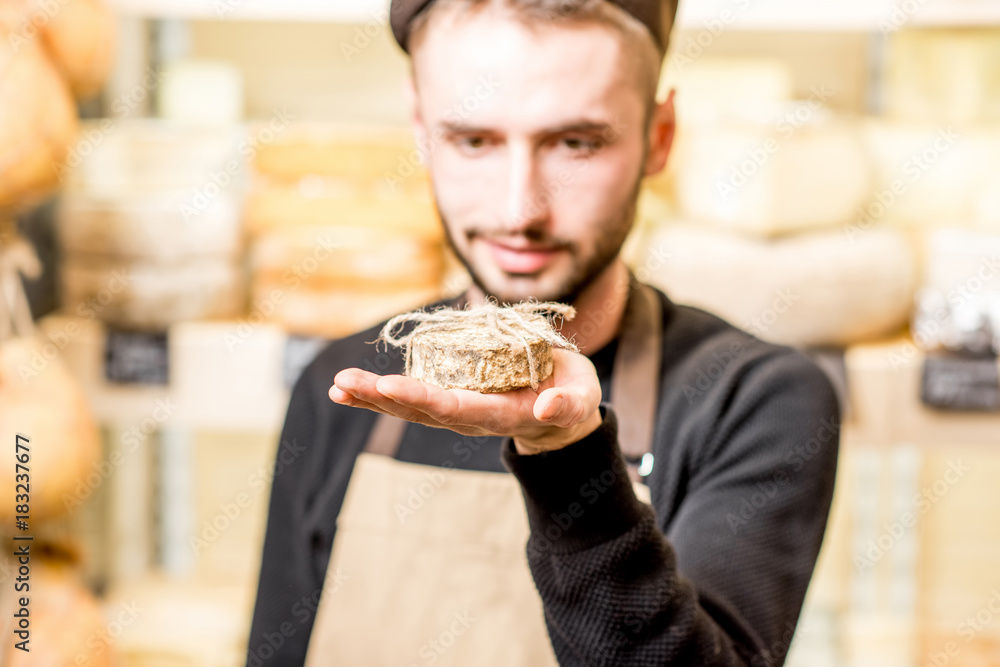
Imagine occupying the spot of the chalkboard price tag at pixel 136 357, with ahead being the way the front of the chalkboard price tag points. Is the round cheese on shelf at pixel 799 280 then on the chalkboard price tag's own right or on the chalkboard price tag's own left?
on the chalkboard price tag's own left

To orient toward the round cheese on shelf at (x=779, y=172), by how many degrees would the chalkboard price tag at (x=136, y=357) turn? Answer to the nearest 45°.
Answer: approximately 90° to its left

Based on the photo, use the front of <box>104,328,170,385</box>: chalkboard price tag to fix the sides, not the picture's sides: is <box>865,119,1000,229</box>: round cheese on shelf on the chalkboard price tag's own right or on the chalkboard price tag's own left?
on the chalkboard price tag's own left

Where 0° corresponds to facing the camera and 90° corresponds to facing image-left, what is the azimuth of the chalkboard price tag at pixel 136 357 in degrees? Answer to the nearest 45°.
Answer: approximately 0°
